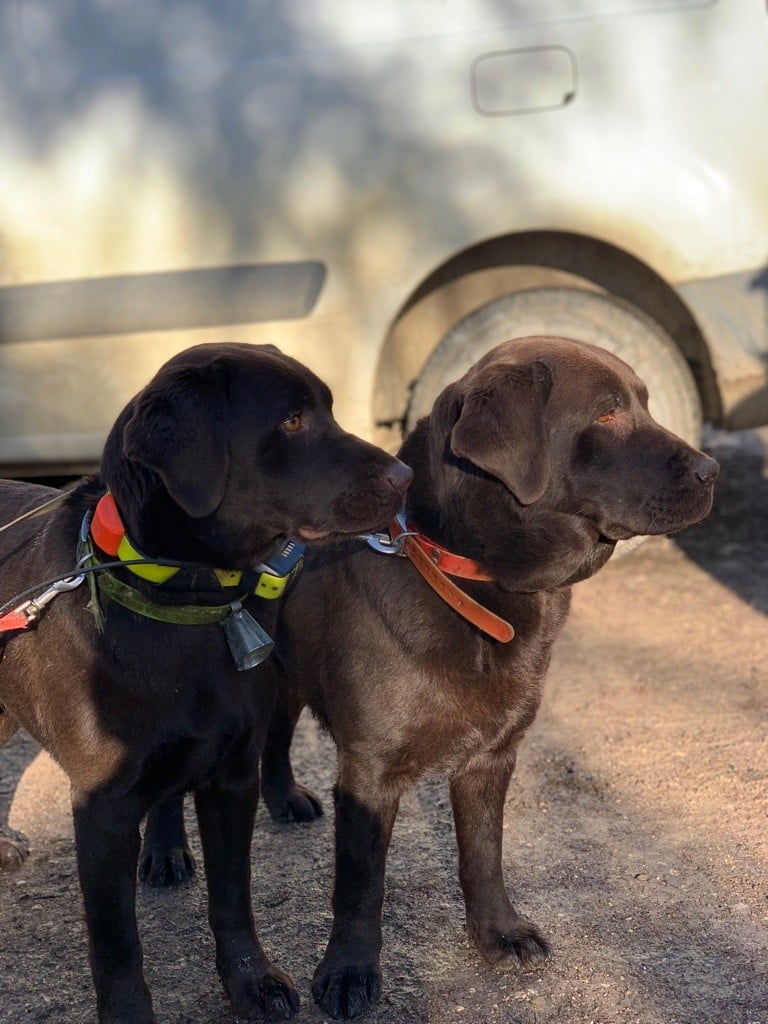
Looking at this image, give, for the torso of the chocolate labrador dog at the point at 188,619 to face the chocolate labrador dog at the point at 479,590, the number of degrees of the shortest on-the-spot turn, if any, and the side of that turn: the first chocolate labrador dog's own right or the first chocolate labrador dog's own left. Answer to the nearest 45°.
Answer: approximately 45° to the first chocolate labrador dog's own left

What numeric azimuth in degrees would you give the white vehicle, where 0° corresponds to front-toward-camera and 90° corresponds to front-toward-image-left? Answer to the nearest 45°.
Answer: approximately 90°

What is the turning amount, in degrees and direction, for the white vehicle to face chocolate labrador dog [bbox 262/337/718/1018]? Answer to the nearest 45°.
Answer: approximately 90° to its left

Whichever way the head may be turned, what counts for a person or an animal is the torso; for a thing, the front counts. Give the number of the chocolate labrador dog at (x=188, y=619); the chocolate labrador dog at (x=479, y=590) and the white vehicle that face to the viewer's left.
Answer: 1

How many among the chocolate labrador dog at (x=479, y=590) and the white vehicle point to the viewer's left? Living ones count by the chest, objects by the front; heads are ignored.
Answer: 1

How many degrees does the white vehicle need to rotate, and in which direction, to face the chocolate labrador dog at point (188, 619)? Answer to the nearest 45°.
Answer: approximately 90° to its left

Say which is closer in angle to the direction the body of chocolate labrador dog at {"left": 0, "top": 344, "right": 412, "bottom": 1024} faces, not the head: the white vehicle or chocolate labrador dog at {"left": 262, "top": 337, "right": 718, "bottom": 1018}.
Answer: the chocolate labrador dog

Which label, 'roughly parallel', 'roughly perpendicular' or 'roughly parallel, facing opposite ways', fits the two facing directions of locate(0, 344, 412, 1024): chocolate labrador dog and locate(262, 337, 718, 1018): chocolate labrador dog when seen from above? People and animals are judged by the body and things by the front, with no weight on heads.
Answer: roughly parallel

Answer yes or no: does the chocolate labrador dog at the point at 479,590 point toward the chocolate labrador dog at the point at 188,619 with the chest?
no

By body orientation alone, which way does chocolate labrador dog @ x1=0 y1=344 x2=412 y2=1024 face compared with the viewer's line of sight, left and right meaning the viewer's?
facing the viewer and to the right of the viewer
